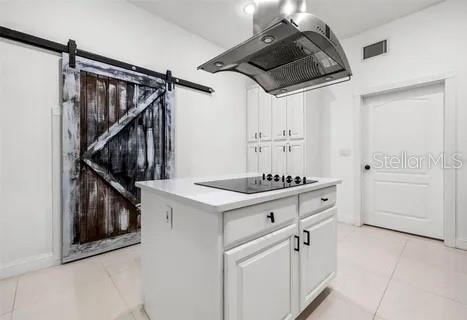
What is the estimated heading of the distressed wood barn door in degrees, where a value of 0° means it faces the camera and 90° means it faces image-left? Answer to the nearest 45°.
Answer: approximately 315°

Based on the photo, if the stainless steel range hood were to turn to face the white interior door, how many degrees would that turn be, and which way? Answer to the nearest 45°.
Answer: approximately 90° to its left

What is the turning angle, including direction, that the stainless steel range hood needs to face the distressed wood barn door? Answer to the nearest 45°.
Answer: approximately 135° to its right

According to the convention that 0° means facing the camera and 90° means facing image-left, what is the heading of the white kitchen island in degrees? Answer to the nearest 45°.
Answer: approximately 315°

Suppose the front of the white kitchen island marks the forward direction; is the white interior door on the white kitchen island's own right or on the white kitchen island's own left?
on the white kitchen island's own left

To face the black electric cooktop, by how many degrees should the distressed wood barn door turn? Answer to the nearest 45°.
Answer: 0° — it already faces it
